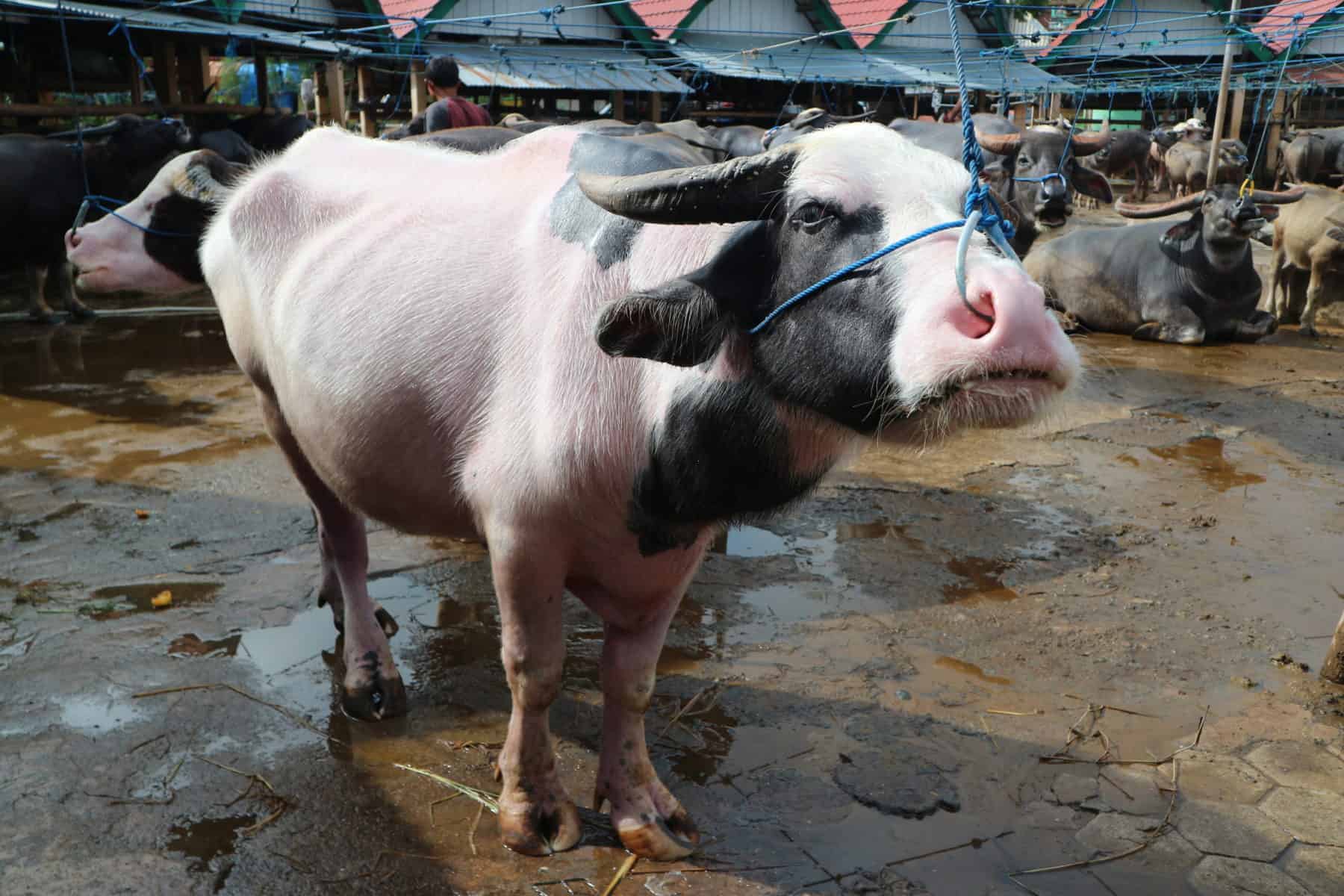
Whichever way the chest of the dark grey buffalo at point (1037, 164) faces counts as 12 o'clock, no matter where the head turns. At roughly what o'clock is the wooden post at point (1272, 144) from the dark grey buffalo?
The wooden post is roughly at 8 o'clock from the dark grey buffalo.

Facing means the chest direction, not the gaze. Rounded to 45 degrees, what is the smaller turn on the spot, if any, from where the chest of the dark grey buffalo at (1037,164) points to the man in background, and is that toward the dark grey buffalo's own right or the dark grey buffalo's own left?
approximately 90° to the dark grey buffalo's own right

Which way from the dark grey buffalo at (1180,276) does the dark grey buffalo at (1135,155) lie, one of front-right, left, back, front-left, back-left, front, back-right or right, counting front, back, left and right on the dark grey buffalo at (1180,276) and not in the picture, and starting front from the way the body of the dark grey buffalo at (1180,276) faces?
back-left

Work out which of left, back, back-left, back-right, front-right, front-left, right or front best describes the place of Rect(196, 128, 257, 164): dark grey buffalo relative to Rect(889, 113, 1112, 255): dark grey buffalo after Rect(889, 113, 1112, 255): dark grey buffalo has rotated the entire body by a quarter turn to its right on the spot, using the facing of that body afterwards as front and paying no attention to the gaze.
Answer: front-right

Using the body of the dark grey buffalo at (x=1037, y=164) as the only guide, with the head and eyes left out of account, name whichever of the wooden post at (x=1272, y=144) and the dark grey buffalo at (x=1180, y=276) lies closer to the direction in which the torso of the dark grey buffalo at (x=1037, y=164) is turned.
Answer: the dark grey buffalo
